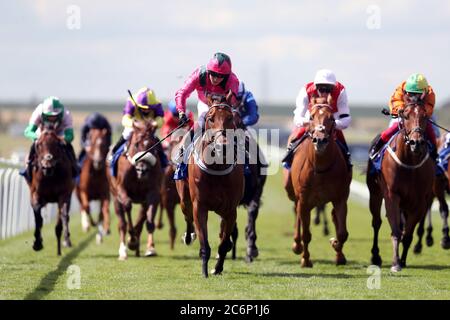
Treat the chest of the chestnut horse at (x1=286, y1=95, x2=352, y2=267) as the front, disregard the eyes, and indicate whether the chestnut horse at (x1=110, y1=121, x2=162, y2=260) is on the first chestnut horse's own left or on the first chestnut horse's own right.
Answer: on the first chestnut horse's own right

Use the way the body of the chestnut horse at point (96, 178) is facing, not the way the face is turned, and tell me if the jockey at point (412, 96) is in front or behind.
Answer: in front

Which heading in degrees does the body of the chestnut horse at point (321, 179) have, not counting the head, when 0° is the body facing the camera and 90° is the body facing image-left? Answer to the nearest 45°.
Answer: approximately 0°

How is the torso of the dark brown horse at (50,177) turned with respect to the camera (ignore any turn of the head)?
toward the camera

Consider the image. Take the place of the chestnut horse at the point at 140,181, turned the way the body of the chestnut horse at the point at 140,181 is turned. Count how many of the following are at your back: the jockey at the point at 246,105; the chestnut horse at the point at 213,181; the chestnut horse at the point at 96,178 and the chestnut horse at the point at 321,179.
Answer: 1

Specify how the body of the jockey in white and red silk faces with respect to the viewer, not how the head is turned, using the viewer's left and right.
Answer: facing the viewer

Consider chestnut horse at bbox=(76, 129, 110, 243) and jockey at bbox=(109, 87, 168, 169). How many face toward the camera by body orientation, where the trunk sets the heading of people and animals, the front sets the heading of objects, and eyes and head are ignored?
2

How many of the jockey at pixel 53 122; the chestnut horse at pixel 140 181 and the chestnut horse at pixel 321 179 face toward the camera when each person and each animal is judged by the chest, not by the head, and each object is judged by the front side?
3

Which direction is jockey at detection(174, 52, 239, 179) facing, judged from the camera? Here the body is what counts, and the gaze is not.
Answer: toward the camera

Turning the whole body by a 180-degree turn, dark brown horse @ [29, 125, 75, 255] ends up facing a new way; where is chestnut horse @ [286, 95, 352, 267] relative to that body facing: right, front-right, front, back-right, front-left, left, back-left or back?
back-right
